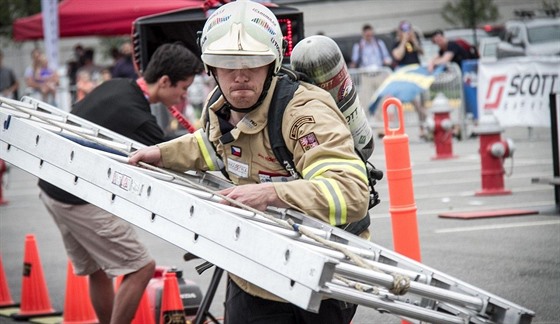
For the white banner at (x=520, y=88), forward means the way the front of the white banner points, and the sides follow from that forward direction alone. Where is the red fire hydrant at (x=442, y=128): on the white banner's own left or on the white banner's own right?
on the white banner's own right

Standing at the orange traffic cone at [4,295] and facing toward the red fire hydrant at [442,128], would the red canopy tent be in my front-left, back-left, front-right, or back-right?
front-left

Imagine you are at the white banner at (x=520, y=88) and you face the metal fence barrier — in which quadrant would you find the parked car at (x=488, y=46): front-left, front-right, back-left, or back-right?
front-right

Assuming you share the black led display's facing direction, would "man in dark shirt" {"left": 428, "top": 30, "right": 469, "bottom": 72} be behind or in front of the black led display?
behind

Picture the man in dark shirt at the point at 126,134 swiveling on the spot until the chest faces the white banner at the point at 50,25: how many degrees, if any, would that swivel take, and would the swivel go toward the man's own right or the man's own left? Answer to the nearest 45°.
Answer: approximately 90° to the man's own left

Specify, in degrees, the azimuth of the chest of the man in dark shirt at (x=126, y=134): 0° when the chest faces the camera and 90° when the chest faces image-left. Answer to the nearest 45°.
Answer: approximately 270°

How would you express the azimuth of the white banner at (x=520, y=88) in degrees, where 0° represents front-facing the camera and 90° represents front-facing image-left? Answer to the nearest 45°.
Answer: approximately 0°

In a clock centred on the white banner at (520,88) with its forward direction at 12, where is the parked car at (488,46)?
The parked car is roughly at 6 o'clock from the white banner.

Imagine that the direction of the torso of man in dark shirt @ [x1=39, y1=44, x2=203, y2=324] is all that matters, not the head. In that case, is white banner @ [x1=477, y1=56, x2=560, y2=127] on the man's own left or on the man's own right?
on the man's own left

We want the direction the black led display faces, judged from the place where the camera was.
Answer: facing the viewer

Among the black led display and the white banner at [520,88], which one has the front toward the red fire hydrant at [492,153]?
the white banner
